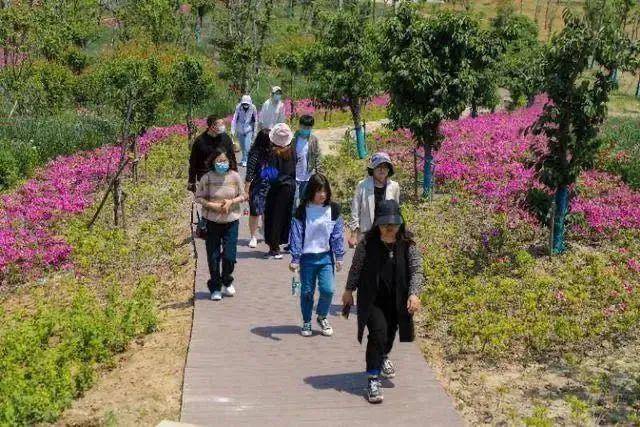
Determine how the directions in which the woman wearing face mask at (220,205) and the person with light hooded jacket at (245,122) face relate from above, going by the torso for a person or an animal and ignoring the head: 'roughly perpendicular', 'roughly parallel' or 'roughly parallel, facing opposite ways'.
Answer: roughly parallel

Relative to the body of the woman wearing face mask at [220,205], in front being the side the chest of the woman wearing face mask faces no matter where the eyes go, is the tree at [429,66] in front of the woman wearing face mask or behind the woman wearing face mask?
behind

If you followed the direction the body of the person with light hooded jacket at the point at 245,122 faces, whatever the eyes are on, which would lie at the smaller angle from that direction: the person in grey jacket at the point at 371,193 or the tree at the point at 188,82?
the person in grey jacket

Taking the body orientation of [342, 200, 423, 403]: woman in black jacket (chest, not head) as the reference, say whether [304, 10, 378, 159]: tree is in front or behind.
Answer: behind

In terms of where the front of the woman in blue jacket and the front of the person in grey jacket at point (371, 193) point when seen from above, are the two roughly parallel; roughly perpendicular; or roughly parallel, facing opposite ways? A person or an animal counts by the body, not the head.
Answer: roughly parallel

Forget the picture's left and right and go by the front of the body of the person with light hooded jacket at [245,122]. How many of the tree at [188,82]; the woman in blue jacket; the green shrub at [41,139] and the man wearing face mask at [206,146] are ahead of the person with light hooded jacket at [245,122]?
2

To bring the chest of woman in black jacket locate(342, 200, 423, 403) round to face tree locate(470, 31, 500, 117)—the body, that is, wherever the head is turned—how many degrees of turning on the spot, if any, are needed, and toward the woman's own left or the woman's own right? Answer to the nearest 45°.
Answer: approximately 180°

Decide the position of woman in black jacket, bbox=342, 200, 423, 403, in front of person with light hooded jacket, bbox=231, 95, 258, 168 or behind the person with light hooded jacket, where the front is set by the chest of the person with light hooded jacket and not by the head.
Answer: in front

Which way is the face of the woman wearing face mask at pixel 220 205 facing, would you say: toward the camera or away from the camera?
toward the camera

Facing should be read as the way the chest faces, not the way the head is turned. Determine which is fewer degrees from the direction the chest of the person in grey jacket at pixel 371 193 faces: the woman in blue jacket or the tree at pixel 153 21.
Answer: the woman in blue jacket

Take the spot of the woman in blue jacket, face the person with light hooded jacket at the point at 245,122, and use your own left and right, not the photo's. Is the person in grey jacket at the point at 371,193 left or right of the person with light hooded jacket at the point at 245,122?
right

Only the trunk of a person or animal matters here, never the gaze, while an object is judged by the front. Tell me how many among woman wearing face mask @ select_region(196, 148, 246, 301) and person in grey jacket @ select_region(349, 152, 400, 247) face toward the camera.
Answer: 2

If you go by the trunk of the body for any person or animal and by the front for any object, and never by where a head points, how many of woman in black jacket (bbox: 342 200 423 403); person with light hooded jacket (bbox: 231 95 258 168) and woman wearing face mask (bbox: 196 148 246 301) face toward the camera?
3

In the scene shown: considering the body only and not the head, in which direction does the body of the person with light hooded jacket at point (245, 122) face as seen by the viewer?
toward the camera

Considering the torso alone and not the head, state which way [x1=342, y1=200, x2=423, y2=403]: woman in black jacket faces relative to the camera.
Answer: toward the camera
